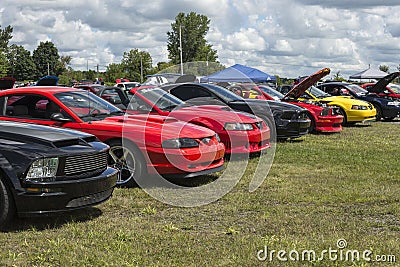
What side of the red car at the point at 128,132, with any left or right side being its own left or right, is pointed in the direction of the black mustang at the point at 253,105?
left

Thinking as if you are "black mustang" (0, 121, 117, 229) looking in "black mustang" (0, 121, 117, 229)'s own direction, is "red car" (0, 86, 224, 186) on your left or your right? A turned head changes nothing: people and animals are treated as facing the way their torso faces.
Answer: on your left

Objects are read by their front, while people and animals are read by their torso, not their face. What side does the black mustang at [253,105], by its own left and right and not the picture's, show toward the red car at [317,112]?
left

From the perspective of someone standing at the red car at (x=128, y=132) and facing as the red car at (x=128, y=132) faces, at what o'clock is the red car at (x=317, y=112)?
the red car at (x=317, y=112) is roughly at 9 o'clock from the red car at (x=128, y=132).

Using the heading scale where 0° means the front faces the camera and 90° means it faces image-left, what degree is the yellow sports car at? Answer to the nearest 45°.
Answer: approximately 315°

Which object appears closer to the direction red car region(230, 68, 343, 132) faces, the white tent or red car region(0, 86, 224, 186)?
the red car

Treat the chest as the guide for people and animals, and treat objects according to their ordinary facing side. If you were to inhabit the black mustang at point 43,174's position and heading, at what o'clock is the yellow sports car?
The yellow sports car is roughly at 9 o'clock from the black mustang.

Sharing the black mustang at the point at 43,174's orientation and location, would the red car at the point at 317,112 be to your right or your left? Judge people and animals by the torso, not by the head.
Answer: on your left

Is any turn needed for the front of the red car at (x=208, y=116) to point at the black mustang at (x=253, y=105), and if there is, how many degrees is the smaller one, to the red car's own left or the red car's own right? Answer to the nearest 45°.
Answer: approximately 90° to the red car's own left

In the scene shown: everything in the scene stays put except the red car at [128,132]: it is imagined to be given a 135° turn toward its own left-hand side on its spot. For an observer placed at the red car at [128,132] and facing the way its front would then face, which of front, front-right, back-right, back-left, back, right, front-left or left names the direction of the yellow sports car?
front-right

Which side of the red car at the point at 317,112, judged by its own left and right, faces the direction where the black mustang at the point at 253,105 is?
right

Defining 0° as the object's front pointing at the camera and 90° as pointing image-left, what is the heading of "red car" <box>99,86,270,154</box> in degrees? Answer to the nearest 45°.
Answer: approximately 315°
